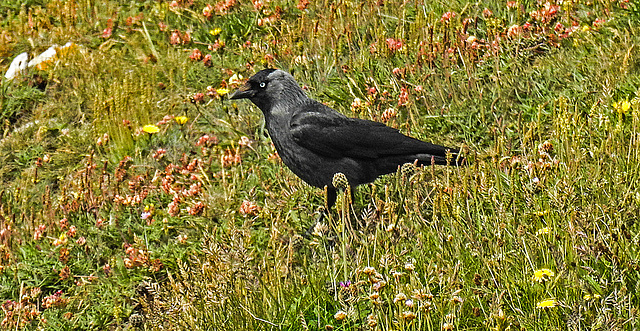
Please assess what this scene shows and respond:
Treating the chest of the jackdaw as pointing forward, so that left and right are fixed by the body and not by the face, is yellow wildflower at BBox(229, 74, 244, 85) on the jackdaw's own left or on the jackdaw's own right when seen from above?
on the jackdaw's own right

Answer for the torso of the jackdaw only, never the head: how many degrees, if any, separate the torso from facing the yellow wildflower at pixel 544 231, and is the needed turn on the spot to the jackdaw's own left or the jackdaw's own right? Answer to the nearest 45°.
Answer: approximately 135° to the jackdaw's own left

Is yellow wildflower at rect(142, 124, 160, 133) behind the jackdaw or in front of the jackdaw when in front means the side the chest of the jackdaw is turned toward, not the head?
in front

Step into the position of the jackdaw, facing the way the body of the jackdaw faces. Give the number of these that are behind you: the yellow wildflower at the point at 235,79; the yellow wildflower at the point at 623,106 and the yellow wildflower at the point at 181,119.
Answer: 1

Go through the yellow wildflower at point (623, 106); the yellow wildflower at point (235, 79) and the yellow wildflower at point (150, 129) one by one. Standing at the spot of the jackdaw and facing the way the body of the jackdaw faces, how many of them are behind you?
1

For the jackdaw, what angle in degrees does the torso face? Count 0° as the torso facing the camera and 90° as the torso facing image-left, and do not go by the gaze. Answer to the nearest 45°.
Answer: approximately 90°

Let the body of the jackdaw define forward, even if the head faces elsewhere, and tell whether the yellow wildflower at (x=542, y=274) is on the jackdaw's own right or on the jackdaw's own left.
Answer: on the jackdaw's own left

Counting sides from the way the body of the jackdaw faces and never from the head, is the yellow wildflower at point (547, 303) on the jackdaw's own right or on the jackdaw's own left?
on the jackdaw's own left

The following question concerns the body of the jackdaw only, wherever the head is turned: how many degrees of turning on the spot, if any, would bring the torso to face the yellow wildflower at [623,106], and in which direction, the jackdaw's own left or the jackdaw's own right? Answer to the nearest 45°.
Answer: approximately 180°
